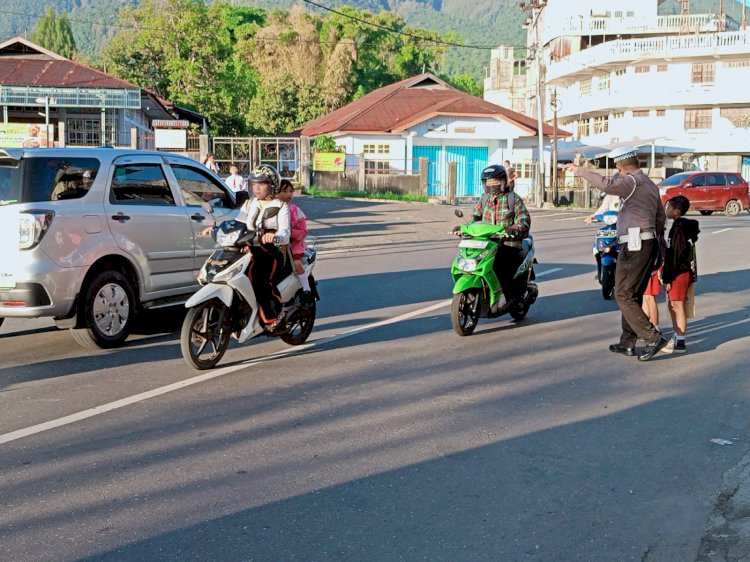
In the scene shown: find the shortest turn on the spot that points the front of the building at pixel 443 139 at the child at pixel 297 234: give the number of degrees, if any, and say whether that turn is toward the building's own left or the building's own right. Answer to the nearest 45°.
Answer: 0° — it already faces them

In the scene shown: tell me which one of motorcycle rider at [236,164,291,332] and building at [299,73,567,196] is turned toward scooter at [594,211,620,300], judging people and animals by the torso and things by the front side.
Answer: the building

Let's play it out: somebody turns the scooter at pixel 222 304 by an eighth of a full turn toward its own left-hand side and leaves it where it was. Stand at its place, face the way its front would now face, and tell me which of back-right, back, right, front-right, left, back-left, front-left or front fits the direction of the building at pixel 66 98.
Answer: back

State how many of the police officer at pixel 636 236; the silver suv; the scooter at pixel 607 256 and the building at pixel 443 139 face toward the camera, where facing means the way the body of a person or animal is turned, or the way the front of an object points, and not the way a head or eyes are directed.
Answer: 2

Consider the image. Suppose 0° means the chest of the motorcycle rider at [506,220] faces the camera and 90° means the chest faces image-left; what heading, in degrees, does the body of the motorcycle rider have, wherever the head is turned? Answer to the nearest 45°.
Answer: approximately 45°

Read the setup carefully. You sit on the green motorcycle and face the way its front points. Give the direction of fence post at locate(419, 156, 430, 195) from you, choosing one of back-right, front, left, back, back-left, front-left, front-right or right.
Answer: back-right
